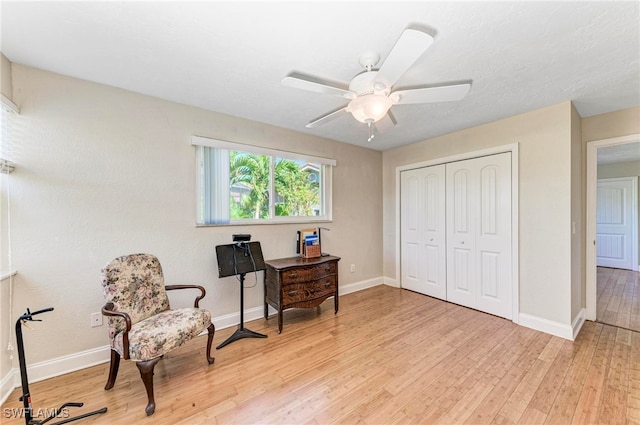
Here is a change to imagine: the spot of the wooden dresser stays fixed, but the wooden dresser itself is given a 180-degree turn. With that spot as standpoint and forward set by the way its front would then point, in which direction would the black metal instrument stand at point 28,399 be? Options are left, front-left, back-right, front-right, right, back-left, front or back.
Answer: left

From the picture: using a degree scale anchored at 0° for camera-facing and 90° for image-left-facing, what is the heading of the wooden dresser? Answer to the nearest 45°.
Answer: approximately 315°

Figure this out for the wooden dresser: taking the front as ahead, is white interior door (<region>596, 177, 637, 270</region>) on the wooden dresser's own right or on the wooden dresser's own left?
on the wooden dresser's own left

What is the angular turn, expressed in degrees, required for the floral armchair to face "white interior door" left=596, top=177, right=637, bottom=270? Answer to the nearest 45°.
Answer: approximately 45° to its left

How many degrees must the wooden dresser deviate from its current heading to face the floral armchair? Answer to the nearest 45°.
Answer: approximately 90° to its right
